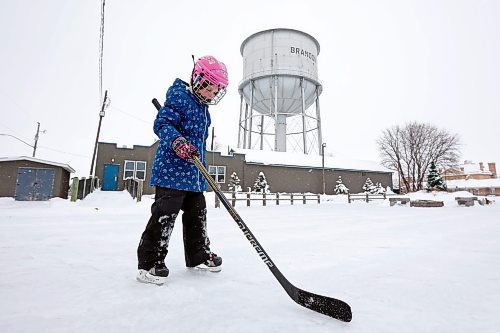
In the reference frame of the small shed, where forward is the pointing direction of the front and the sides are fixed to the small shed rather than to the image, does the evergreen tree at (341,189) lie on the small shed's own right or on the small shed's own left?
on the small shed's own left

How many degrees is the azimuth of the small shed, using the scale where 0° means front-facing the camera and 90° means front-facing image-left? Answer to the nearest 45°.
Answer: approximately 0°

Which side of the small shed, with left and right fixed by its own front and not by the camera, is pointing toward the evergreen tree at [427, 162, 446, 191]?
left

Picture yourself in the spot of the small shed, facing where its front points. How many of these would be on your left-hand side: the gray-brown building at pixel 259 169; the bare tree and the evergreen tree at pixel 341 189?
3

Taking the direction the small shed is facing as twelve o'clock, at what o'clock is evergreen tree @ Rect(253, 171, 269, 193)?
The evergreen tree is roughly at 9 o'clock from the small shed.

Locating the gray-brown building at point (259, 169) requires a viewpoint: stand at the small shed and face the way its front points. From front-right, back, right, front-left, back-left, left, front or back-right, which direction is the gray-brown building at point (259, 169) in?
left

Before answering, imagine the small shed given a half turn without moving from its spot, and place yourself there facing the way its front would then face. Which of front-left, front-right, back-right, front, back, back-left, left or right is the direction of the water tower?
right

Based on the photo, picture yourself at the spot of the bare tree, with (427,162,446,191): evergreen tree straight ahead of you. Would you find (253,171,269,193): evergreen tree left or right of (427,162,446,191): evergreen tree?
right

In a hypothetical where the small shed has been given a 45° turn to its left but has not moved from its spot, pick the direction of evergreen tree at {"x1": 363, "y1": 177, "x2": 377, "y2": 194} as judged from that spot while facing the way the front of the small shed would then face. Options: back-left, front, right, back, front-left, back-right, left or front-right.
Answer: front-left
